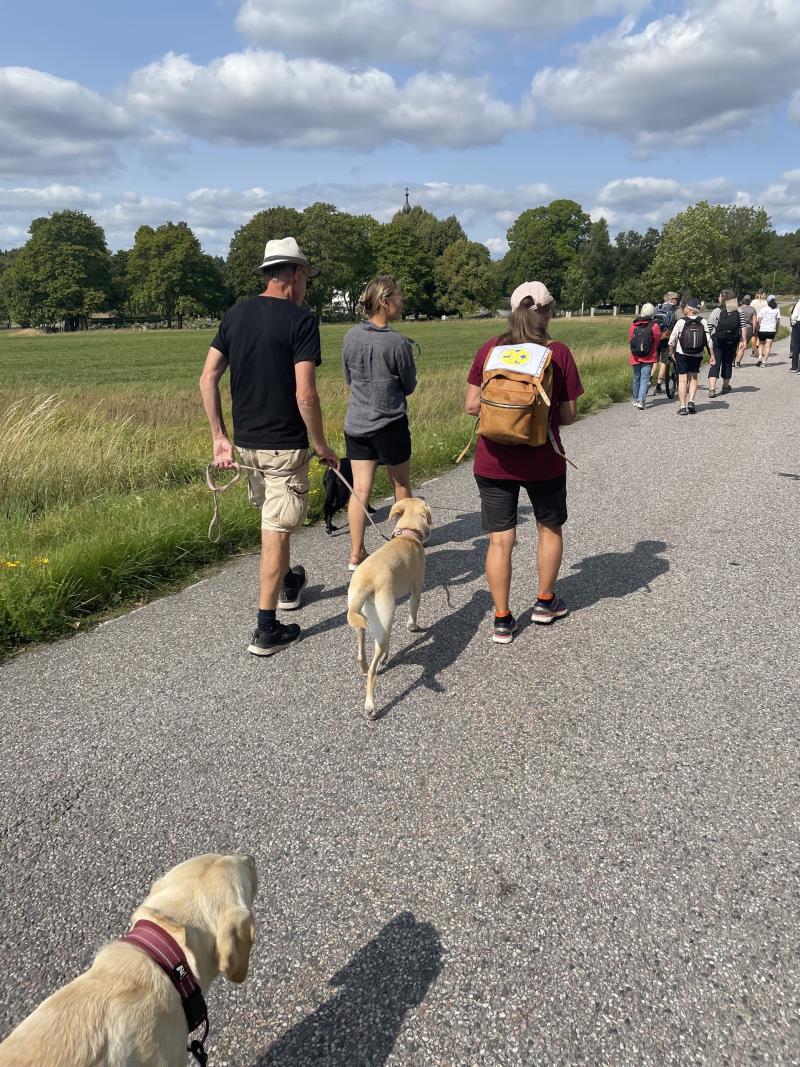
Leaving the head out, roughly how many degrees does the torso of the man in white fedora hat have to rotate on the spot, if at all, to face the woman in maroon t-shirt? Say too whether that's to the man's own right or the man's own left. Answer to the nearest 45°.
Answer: approximately 45° to the man's own right

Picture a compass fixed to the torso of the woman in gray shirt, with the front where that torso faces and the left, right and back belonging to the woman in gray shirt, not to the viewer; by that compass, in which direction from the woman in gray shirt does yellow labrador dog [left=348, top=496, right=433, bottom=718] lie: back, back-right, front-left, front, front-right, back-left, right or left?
back-right

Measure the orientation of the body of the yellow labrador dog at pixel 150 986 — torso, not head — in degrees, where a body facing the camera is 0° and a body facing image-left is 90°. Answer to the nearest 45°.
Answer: approximately 225°

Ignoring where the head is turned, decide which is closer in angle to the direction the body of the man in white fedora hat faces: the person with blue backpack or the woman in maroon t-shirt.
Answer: the person with blue backpack

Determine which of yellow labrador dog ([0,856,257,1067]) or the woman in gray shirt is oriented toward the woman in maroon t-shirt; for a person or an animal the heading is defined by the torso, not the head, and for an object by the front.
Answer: the yellow labrador dog

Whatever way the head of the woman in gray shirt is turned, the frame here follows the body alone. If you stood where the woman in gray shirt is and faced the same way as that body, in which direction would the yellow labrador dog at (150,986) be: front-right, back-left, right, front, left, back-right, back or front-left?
back-right

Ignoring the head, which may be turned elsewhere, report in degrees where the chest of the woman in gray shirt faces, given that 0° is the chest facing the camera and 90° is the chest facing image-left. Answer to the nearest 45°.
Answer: approximately 225°

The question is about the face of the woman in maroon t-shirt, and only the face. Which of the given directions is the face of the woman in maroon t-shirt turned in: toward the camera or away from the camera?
away from the camera

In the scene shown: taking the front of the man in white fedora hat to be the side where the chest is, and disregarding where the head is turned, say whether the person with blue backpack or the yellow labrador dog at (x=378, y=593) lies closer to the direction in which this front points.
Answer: the person with blue backpack
